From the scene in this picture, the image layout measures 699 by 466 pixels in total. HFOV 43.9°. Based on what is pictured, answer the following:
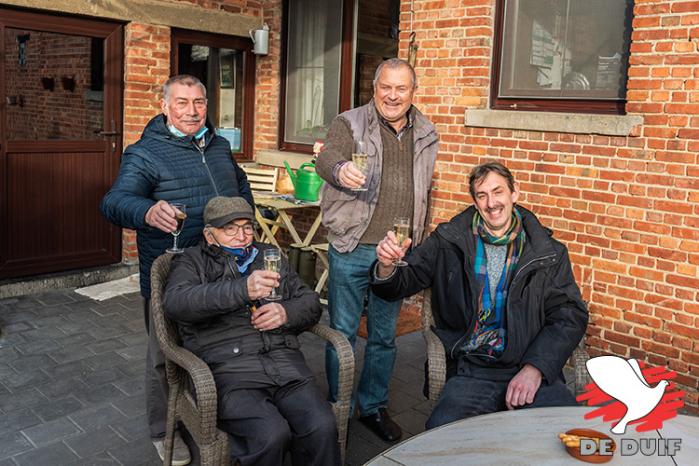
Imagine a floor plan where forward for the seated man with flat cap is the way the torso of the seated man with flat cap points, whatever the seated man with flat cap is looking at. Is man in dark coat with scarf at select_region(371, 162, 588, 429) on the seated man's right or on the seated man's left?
on the seated man's left

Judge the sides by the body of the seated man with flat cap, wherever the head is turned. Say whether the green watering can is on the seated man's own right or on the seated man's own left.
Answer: on the seated man's own left

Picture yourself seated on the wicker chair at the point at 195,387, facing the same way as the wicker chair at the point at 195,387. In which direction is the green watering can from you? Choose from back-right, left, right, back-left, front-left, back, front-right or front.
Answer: back-left

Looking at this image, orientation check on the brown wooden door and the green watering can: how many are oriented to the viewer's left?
1

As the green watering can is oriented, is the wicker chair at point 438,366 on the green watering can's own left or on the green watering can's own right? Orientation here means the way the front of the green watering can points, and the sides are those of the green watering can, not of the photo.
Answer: on the green watering can's own left

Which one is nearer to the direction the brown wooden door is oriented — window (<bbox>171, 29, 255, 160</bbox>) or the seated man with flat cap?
the seated man with flat cap

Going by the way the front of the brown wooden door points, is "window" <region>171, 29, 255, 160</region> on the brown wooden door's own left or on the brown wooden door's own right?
on the brown wooden door's own left

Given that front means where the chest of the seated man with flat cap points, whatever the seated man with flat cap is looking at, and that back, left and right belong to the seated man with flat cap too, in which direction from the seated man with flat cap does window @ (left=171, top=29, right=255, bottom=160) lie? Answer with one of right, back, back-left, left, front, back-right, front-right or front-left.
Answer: back-left

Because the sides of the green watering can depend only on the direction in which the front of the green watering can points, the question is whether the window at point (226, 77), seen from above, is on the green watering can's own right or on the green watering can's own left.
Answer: on the green watering can's own right

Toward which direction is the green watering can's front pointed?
to the viewer's left
